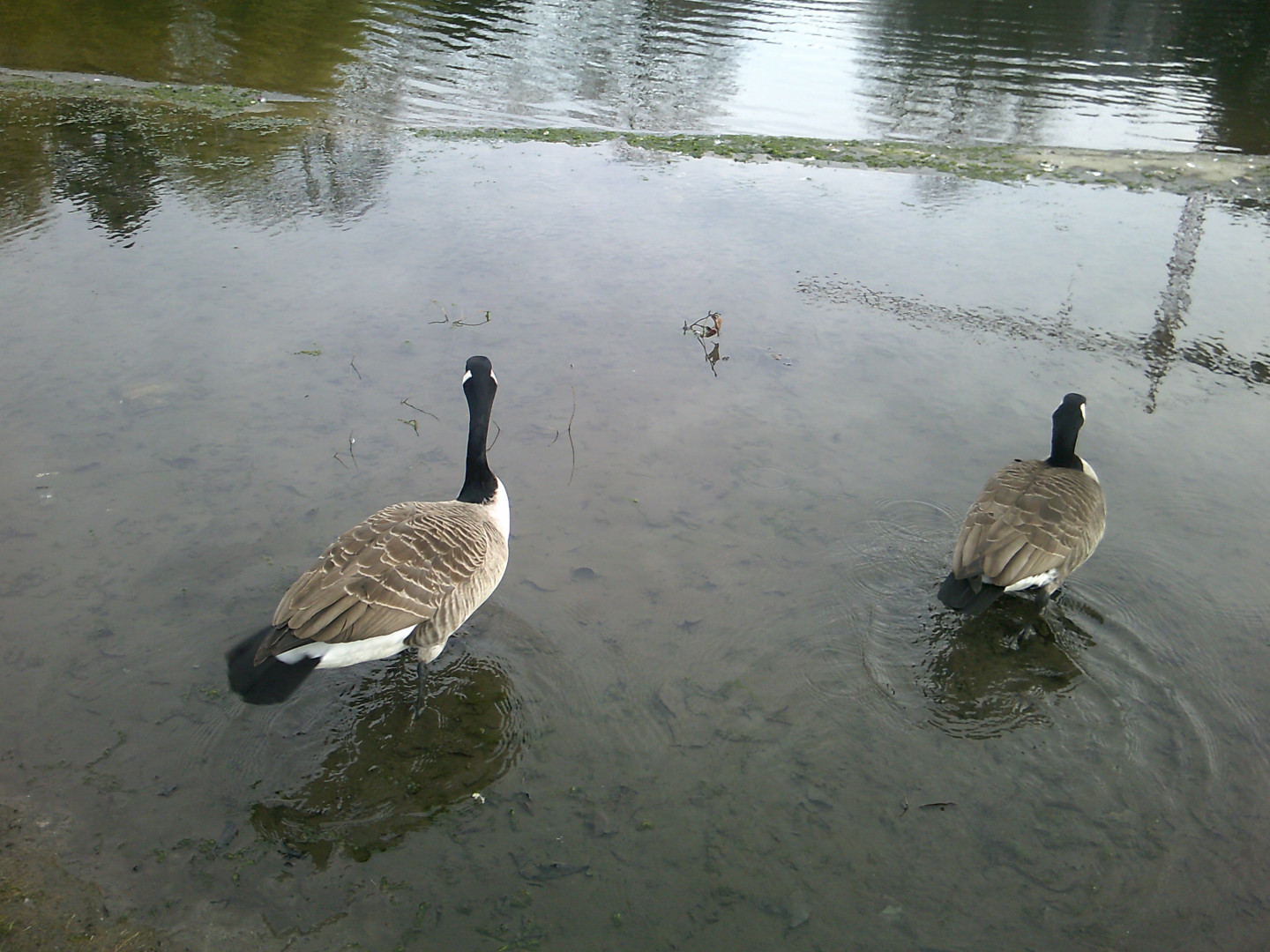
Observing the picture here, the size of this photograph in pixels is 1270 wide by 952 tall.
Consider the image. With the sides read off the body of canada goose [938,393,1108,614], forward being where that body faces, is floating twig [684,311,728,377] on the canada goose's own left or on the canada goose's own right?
on the canada goose's own left

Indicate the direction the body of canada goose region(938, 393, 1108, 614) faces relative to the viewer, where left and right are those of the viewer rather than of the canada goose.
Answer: facing away from the viewer and to the right of the viewer

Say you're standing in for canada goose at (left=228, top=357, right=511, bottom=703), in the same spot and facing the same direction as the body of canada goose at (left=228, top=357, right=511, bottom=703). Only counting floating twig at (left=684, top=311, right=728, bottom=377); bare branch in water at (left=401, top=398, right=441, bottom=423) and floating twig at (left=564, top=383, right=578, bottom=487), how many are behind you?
0

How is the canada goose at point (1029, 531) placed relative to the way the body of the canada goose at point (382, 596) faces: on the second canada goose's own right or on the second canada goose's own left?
on the second canada goose's own right

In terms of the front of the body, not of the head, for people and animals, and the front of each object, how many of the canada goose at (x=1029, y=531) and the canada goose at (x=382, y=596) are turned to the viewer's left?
0

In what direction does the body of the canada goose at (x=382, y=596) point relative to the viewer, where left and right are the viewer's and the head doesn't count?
facing away from the viewer and to the right of the viewer

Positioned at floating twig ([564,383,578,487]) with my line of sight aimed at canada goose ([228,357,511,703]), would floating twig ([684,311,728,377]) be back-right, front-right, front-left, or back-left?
back-left

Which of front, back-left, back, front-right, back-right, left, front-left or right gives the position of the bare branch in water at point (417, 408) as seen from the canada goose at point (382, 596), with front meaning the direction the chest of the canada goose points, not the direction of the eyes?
front-left

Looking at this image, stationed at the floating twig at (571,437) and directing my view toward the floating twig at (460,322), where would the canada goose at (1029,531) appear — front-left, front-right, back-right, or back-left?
back-right

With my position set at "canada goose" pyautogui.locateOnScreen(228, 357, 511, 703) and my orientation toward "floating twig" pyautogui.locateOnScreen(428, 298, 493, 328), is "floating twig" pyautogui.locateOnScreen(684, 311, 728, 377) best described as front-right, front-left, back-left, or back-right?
front-right

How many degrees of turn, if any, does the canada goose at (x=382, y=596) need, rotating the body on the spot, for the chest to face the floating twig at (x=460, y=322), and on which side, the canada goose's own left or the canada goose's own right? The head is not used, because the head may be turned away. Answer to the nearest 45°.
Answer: approximately 45° to the canada goose's own left

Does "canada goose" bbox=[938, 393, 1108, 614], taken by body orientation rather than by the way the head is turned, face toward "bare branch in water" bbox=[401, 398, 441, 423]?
no

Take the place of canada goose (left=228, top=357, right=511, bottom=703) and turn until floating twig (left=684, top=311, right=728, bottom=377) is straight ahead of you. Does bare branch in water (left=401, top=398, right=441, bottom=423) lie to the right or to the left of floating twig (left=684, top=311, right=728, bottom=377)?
left

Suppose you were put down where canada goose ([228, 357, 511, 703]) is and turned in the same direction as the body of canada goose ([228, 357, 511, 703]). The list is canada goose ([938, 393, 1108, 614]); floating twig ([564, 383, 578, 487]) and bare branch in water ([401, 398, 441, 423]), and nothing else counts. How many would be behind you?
0

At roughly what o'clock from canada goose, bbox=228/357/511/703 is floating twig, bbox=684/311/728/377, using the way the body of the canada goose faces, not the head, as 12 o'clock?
The floating twig is roughly at 12 o'clock from the canada goose.

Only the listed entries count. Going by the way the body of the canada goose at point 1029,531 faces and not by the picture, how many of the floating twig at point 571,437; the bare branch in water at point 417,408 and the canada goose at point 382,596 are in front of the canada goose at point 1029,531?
0
